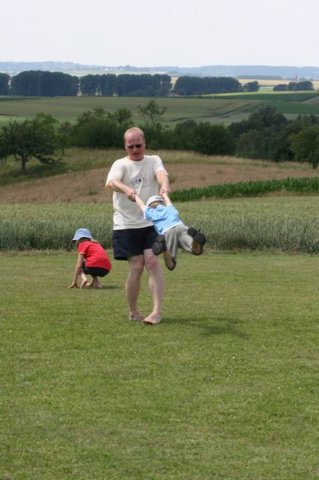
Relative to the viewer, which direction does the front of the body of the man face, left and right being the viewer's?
facing the viewer

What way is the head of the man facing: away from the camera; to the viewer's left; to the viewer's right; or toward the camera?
toward the camera
